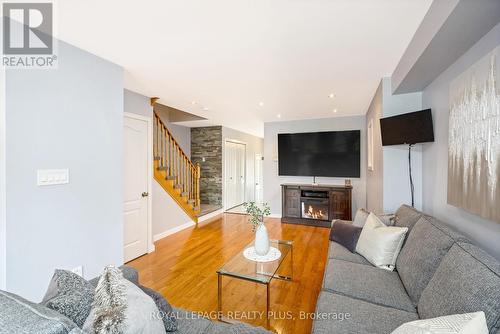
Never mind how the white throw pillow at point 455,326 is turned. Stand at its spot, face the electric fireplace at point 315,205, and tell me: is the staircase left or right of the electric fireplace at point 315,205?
left

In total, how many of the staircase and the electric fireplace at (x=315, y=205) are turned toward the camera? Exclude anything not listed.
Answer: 1

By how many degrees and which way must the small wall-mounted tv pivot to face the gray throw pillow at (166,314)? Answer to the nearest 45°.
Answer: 0° — it already faces it

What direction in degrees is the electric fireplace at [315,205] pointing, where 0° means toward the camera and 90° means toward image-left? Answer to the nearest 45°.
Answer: approximately 0°

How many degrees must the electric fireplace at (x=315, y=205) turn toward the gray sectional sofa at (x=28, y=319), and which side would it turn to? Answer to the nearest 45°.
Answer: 0° — it already faces it

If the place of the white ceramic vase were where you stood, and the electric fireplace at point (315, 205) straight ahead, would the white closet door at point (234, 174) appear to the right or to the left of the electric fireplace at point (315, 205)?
left

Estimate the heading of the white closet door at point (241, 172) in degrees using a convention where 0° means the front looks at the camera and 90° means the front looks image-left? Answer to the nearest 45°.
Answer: approximately 315°

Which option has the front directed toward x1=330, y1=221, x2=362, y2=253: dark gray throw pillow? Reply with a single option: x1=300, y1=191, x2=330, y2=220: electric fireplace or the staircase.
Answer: the electric fireplace
